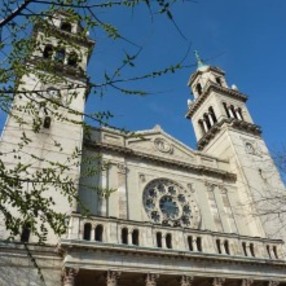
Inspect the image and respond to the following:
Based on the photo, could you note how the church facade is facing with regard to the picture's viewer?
facing the viewer and to the right of the viewer
